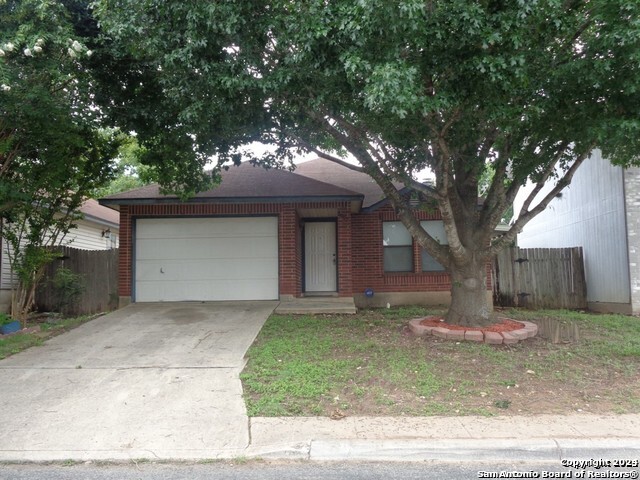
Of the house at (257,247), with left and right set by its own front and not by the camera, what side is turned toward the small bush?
right

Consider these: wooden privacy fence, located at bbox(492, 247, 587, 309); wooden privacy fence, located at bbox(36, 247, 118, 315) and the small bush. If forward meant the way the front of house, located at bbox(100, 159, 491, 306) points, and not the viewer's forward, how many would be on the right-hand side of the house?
2

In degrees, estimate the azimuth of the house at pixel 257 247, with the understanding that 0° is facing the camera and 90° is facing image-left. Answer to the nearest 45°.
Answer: approximately 0°

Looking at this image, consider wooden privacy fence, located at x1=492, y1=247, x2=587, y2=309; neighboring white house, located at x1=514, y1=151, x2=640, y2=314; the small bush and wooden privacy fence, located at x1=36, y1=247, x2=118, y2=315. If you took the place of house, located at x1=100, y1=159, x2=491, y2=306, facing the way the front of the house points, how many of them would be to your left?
2

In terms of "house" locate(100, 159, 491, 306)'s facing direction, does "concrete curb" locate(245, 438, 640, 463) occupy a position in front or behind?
in front

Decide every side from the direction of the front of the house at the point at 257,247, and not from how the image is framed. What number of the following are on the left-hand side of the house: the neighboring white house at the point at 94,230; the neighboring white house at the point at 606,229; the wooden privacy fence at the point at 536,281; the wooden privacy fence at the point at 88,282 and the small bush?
2

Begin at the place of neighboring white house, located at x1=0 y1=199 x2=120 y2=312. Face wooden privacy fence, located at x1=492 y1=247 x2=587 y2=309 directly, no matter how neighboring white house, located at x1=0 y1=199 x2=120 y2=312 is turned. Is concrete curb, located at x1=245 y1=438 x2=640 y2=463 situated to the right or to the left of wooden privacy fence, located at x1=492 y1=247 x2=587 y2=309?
right

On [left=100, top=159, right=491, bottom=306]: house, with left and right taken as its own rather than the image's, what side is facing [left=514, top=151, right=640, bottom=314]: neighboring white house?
left

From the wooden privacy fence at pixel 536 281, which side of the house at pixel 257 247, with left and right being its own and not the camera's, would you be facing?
left

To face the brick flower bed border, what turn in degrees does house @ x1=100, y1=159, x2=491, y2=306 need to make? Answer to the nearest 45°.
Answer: approximately 45° to its left

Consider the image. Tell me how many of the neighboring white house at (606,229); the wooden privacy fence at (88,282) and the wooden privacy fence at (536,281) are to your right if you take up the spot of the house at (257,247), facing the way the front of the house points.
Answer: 1
